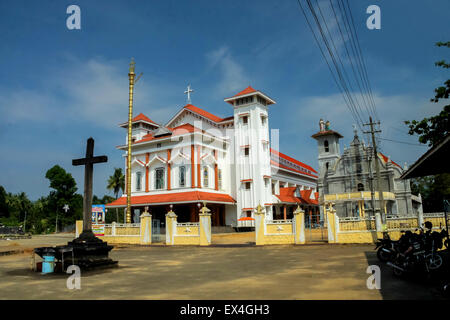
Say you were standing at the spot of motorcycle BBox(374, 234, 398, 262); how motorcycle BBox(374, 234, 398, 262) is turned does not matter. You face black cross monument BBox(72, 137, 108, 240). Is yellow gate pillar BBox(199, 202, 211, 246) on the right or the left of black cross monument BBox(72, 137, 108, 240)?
right

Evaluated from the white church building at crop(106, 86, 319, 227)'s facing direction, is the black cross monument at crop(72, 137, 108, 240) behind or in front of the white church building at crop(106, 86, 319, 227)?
in front

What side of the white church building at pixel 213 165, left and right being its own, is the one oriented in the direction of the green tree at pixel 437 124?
left

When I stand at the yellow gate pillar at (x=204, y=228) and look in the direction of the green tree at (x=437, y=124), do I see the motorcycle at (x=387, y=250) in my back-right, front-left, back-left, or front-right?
front-right

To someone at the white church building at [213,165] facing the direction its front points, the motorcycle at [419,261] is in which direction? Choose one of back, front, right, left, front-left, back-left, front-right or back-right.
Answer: front-left

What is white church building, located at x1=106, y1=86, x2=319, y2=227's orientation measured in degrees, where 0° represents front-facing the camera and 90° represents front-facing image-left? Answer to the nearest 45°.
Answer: approximately 45°
